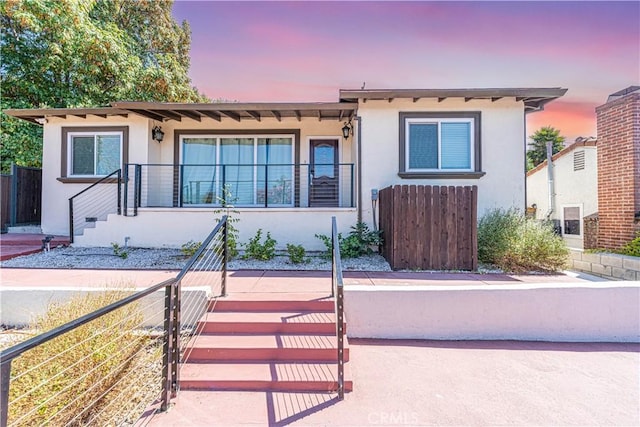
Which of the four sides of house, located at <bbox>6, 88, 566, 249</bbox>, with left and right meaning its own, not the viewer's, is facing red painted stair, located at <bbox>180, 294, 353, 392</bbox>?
front

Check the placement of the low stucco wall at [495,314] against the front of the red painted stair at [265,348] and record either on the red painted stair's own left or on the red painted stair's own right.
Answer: on the red painted stair's own left

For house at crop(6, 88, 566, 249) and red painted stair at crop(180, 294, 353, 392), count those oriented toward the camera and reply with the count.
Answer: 2

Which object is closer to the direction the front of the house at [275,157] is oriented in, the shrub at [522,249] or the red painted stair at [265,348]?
the red painted stair

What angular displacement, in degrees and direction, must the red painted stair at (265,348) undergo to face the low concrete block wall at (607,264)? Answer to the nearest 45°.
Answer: approximately 90° to its left

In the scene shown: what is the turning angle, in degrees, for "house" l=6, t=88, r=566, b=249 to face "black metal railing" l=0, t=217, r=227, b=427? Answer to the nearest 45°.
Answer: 0° — it already faces it

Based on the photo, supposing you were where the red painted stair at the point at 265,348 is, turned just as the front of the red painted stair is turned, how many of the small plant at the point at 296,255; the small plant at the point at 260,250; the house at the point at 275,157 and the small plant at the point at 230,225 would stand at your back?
4

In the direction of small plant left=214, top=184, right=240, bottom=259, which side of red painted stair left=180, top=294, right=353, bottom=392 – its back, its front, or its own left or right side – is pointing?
back

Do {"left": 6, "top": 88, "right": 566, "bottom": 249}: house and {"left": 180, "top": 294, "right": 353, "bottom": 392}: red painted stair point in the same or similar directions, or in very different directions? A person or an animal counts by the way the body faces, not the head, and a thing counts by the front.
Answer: same or similar directions

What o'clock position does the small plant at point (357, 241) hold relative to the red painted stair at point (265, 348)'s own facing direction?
The small plant is roughly at 7 o'clock from the red painted stair.

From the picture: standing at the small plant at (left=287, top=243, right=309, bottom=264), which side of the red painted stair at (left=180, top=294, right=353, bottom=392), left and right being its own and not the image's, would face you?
back

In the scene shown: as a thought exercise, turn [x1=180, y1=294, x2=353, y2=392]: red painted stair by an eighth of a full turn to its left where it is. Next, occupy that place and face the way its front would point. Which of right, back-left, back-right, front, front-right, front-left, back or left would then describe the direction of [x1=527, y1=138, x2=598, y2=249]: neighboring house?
left

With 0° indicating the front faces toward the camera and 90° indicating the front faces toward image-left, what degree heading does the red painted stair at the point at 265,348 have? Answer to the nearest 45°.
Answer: approximately 0°

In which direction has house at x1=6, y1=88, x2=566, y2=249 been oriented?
toward the camera

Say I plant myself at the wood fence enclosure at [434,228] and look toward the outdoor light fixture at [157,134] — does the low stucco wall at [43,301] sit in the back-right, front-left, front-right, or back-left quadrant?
front-left

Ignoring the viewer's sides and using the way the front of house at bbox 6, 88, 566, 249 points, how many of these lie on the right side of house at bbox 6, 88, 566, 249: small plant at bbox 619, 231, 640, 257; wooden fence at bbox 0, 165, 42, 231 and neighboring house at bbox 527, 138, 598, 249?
1

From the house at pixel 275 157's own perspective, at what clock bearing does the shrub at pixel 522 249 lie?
The shrub is roughly at 10 o'clock from the house.
